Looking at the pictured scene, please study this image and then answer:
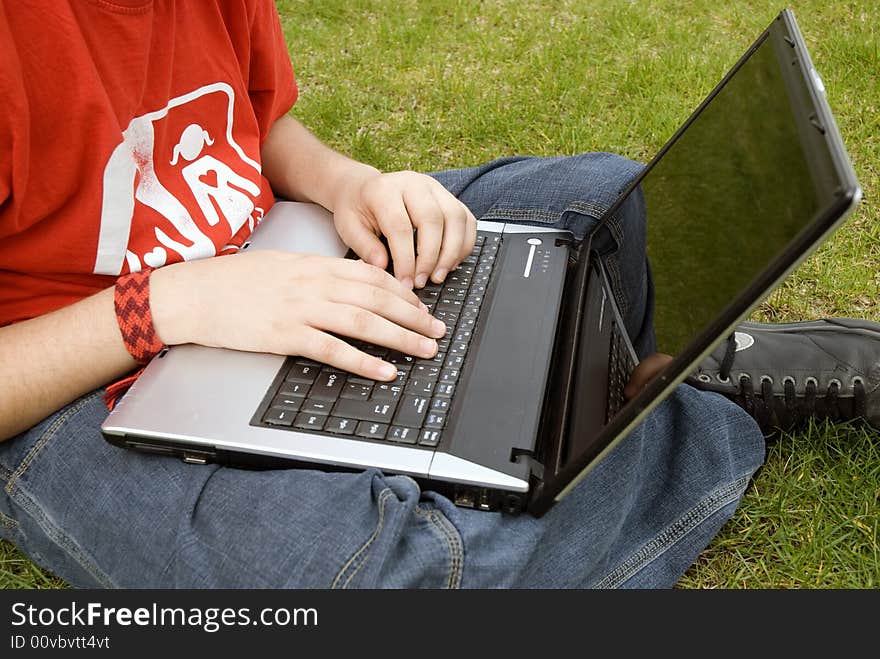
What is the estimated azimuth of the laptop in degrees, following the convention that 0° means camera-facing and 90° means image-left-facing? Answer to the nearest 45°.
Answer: approximately 90°
